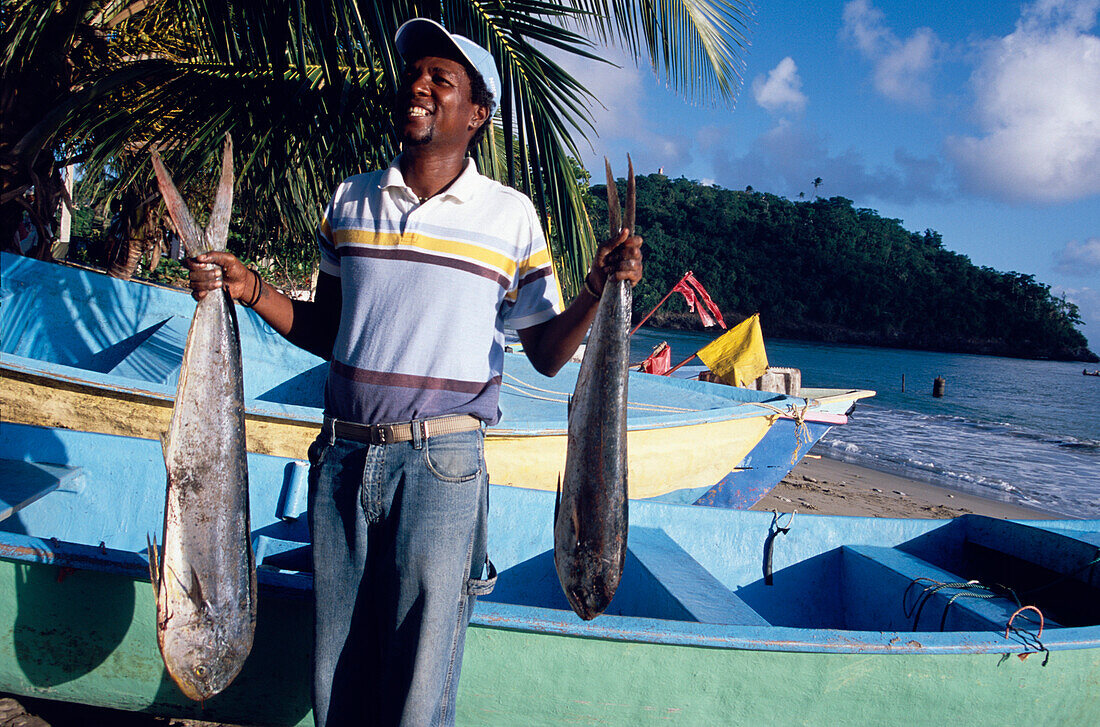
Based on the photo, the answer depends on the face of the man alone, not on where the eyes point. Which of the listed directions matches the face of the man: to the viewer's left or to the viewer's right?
to the viewer's left

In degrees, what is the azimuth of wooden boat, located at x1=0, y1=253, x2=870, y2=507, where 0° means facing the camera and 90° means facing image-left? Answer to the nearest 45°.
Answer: approximately 270°

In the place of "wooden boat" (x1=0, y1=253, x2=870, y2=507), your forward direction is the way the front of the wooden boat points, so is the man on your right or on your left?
on your right

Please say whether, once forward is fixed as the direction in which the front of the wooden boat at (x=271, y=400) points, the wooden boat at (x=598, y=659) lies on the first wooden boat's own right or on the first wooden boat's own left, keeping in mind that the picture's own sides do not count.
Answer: on the first wooden boat's own right
